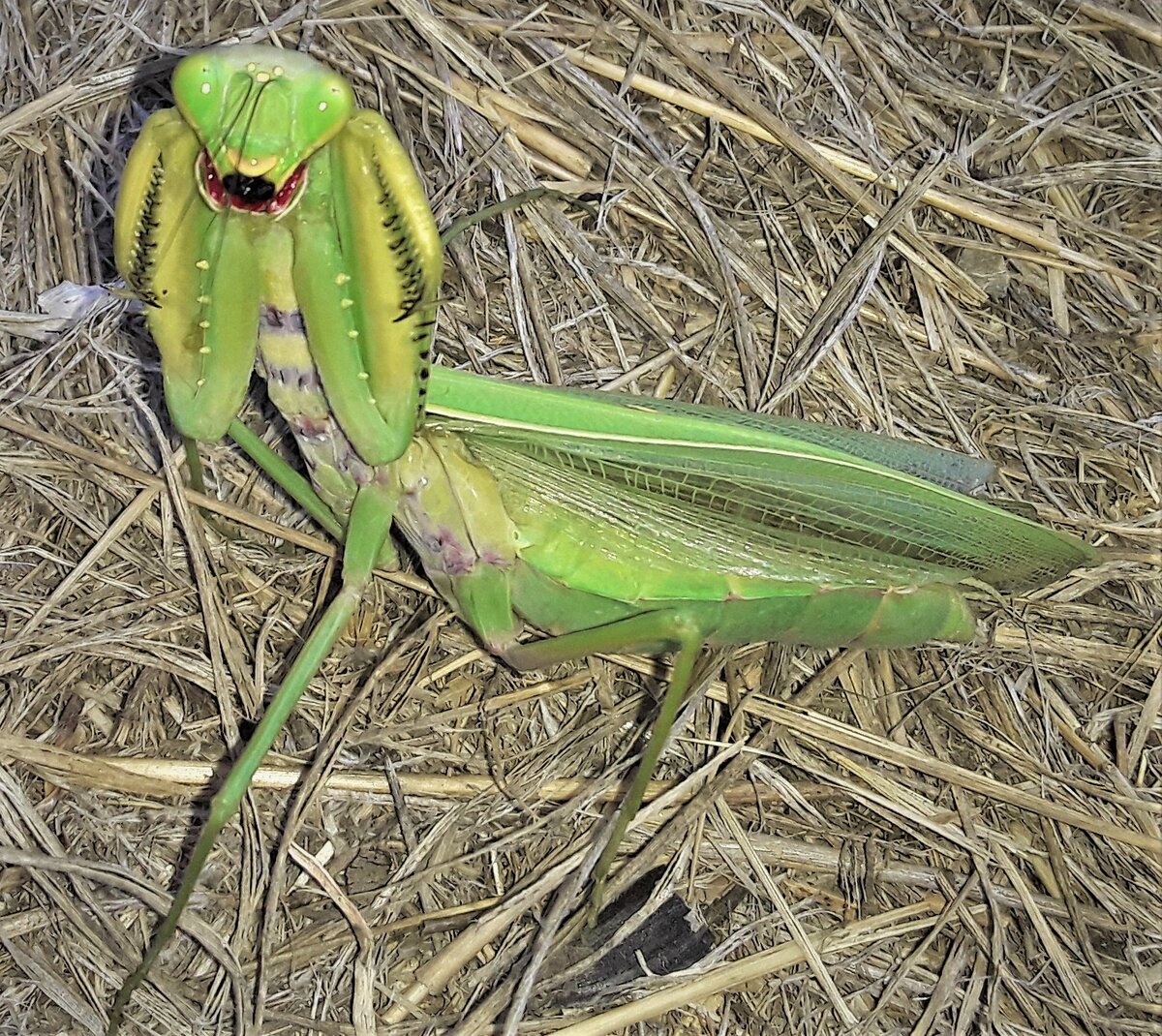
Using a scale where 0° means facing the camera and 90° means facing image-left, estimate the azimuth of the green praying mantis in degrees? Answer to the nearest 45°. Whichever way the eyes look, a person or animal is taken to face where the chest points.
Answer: approximately 45°
